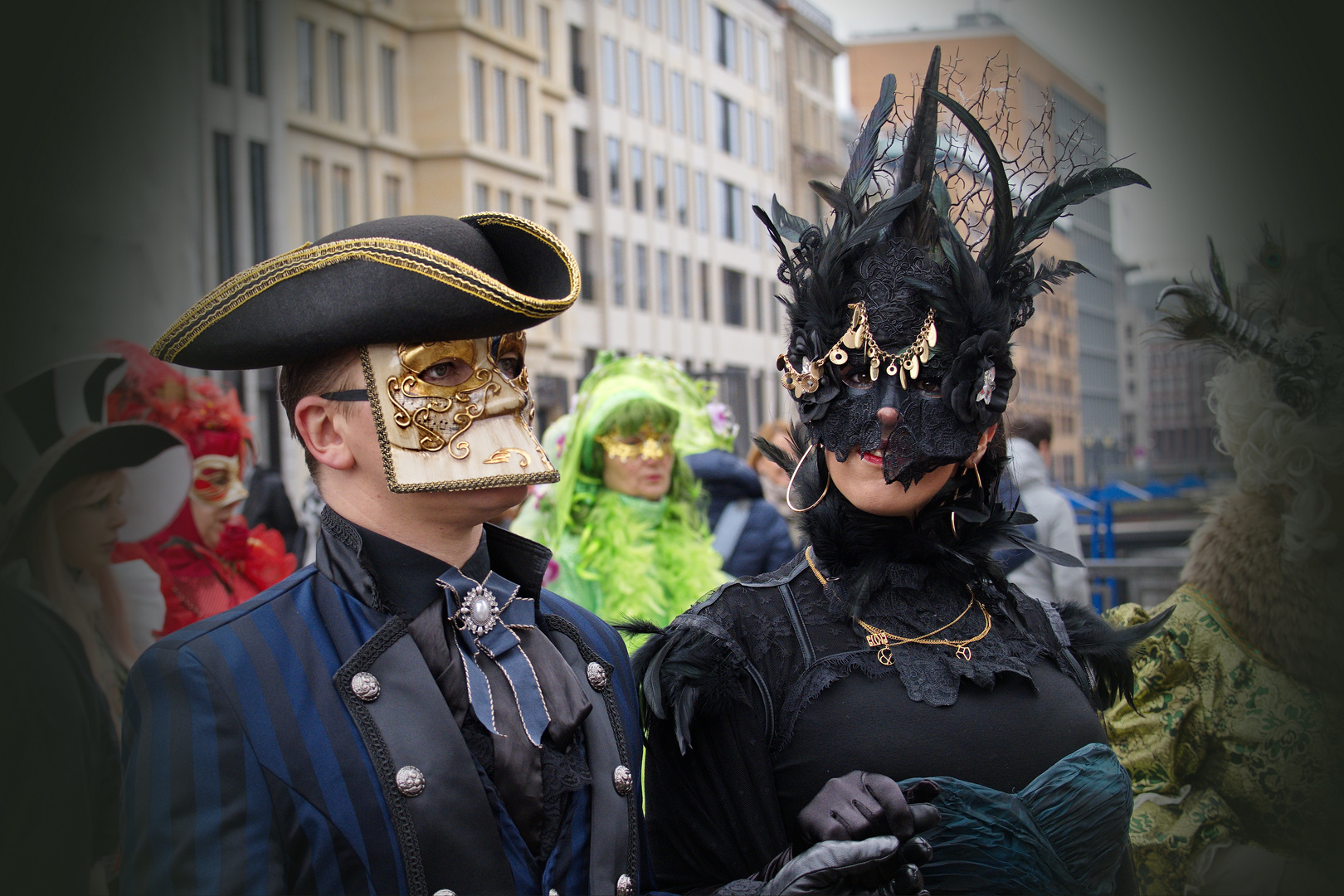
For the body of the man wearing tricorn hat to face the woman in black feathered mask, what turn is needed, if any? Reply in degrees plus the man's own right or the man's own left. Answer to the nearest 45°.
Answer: approximately 45° to the man's own left

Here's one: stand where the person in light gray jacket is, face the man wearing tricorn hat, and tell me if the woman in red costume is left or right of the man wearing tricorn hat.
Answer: right

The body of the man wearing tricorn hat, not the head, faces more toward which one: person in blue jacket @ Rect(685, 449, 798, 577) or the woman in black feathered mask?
the woman in black feathered mask

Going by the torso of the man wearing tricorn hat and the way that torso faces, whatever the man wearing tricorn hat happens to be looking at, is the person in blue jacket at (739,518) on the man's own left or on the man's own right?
on the man's own left

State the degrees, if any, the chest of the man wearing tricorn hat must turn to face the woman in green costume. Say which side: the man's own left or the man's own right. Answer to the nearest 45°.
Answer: approximately 135° to the man's own left

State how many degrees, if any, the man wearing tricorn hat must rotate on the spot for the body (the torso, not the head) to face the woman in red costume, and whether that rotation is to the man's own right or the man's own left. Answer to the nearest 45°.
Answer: approximately 135° to the man's own left

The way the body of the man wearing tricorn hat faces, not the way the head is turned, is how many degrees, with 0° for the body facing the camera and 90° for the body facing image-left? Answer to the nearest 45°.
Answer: approximately 315°

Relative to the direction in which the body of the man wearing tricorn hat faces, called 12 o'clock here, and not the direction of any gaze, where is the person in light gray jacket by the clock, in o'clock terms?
The person in light gray jacket is roughly at 9 o'clock from the man wearing tricorn hat.

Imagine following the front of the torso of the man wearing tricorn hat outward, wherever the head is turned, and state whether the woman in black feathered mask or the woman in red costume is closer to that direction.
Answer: the woman in black feathered mask
